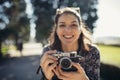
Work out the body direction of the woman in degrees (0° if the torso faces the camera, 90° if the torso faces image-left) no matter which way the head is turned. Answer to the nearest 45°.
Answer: approximately 0°

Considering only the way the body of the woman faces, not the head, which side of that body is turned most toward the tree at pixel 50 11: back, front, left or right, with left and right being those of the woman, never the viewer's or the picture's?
back
